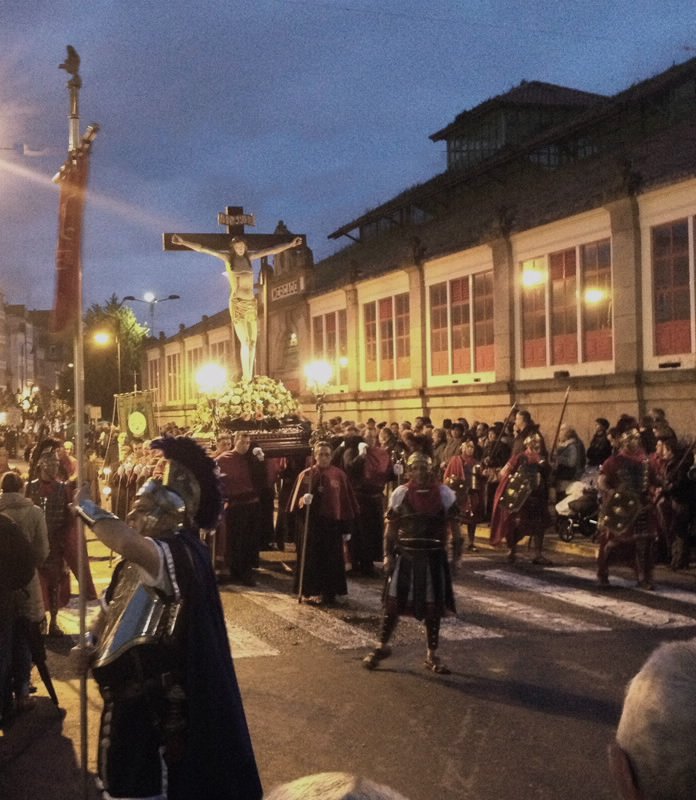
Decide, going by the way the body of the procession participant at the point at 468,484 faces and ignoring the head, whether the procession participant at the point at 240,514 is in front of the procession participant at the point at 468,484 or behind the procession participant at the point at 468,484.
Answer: in front

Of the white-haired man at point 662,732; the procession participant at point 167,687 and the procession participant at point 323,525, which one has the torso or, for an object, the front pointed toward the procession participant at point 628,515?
the white-haired man

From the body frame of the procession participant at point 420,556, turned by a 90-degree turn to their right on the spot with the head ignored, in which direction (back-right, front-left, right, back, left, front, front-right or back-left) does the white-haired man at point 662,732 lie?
left

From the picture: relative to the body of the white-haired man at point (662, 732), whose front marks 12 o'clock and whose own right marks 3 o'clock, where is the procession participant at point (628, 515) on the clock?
The procession participant is roughly at 12 o'clock from the white-haired man.

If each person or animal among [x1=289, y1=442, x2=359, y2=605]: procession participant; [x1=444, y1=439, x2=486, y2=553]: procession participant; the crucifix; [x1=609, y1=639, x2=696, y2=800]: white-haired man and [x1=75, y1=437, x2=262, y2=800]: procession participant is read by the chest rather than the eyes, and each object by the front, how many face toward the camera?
3

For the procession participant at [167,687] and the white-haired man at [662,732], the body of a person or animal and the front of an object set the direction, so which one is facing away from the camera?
the white-haired man

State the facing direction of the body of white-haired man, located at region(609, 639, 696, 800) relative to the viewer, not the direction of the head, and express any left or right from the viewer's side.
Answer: facing away from the viewer

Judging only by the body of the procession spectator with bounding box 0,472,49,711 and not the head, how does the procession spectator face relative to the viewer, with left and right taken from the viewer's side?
facing away from the viewer and to the right of the viewer

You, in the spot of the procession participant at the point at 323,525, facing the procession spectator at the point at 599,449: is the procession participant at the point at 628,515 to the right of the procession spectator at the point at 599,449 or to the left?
right

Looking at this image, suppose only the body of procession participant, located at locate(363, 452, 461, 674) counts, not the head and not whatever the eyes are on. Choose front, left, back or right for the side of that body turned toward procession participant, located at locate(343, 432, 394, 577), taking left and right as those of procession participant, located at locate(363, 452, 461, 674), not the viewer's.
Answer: back

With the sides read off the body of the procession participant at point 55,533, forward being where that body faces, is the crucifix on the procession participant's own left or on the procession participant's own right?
on the procession participant's own left

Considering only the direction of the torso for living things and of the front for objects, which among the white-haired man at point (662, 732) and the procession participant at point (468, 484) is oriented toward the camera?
the procession participant

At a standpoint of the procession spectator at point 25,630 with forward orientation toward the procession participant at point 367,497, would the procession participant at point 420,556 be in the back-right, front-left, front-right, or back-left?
front-right

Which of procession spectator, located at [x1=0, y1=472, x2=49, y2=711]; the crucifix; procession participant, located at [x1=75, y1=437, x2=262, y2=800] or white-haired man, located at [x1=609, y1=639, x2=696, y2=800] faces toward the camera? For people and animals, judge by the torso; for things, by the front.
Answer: the crucifix

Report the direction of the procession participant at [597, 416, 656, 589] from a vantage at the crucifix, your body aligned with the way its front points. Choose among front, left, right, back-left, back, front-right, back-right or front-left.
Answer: front-left
